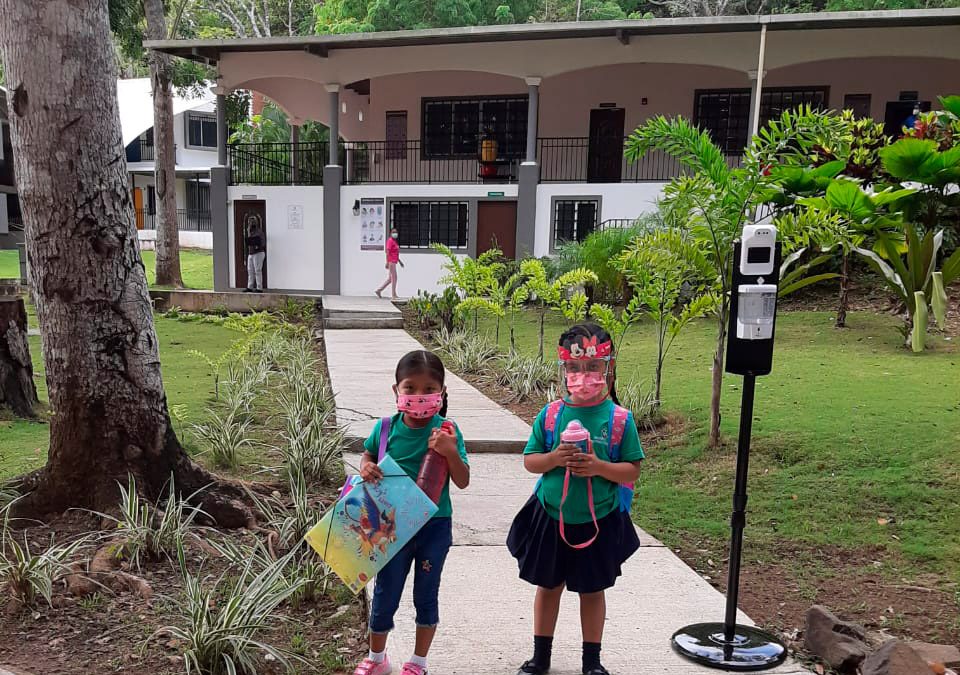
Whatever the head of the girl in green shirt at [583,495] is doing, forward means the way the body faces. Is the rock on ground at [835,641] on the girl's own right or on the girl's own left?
on the girl's own left

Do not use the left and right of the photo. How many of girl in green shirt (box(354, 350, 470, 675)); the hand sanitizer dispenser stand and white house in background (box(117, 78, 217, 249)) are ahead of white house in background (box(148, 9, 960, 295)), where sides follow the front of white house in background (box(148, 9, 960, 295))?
2

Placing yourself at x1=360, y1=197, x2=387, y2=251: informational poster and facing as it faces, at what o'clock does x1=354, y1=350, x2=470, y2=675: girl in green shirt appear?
The girl in green shirt is roughly at 12 o'clock from the informational poster.

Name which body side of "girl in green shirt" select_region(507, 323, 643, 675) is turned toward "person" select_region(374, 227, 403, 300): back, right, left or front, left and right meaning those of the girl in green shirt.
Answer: back

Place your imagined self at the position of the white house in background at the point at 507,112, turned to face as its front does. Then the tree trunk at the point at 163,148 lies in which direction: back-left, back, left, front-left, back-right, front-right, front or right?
right

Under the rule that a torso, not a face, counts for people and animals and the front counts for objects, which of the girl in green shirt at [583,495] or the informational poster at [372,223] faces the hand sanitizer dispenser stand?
the informational poster

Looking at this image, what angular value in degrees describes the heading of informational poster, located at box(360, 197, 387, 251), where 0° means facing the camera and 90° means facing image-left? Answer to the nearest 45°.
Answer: approximately 0°

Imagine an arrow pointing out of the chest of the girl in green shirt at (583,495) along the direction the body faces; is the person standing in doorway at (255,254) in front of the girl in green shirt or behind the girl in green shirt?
behind

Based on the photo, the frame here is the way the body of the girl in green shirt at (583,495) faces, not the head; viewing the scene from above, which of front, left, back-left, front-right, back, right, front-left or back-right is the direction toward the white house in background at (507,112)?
back

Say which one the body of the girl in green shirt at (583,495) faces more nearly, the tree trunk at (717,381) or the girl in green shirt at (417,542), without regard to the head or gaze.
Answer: the girl in green shirt

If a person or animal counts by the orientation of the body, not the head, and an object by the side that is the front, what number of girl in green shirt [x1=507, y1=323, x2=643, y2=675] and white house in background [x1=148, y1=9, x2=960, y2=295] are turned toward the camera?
2
